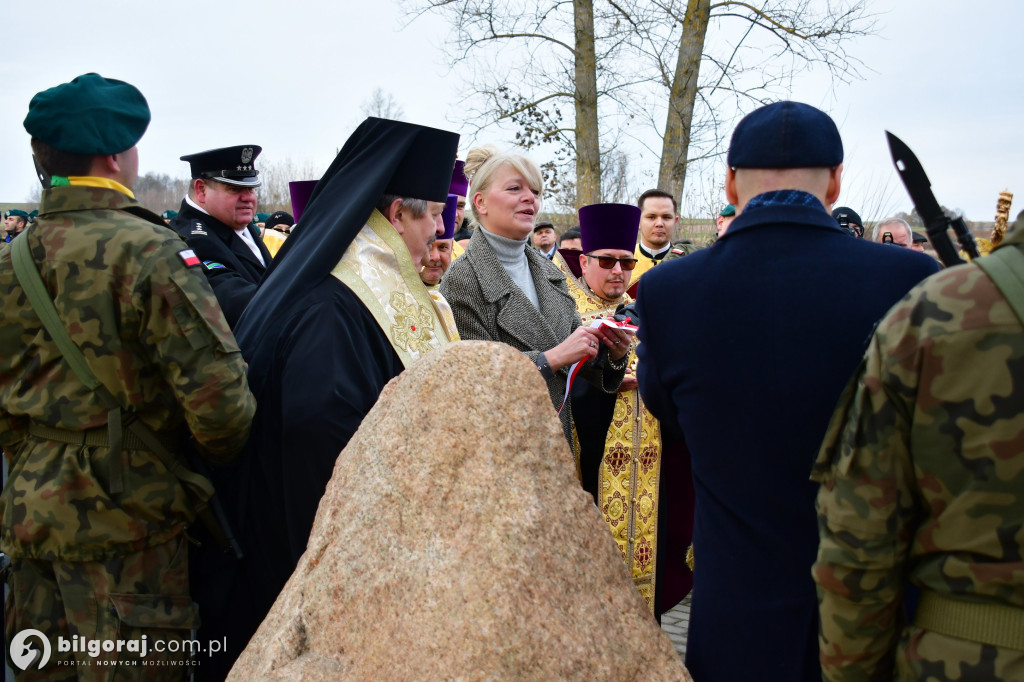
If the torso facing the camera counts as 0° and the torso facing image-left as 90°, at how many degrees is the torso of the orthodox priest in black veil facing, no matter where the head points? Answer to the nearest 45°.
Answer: approximately 270°

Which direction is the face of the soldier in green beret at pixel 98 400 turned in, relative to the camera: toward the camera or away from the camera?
away from the camera

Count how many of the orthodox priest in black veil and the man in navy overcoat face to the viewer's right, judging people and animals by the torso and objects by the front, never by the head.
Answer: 1

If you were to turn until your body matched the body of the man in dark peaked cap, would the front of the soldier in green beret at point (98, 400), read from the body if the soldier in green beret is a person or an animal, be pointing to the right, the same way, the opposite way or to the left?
to the left

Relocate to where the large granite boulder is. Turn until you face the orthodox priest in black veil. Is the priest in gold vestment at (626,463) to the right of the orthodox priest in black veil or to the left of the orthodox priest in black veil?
right

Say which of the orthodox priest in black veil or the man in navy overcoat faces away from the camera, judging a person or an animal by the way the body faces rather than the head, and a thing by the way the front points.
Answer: the man in navy overcoat

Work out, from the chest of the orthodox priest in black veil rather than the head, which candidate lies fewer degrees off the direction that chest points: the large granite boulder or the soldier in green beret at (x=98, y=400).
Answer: the large granite boulder

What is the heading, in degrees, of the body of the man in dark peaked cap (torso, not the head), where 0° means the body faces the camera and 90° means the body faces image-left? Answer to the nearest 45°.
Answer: approximately 315°

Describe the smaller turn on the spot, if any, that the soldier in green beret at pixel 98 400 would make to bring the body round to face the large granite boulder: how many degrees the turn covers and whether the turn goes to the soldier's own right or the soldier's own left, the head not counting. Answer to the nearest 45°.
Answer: approximately 90° to the soldier's own right
